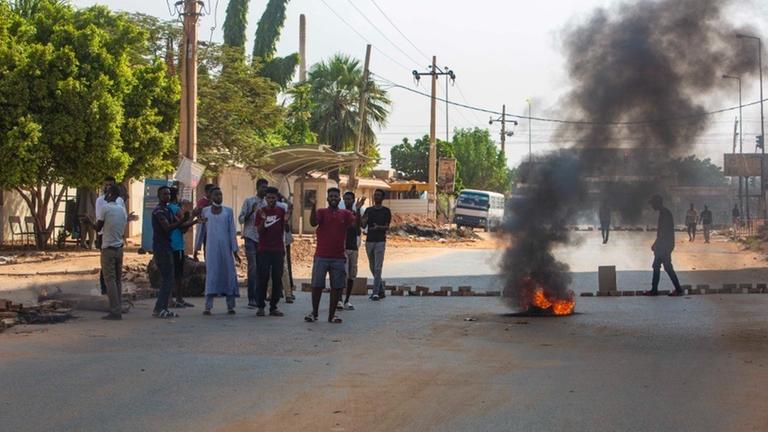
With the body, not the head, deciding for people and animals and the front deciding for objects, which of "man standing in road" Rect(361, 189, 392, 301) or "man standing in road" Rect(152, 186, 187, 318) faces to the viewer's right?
"man standing in road" Rect(152, 186, 187, 318)

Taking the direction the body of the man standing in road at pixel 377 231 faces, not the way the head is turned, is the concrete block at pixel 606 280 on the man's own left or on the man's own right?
on the man's own left

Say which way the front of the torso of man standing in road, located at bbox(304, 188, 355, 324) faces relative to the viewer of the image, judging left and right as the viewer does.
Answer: facing the viewer

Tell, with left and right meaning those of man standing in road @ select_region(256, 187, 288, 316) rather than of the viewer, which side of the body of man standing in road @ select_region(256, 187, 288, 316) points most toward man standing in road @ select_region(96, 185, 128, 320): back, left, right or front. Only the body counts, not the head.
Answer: right

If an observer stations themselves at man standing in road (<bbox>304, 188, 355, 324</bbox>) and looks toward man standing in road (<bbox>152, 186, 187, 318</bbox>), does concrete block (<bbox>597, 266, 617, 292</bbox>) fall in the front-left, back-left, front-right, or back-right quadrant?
back-right

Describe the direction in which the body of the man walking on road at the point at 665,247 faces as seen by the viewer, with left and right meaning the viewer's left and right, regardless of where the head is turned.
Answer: facing to the left of the viewer

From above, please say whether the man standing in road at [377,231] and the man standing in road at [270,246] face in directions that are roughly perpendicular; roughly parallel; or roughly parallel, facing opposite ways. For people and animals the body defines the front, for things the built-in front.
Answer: roughly parallel

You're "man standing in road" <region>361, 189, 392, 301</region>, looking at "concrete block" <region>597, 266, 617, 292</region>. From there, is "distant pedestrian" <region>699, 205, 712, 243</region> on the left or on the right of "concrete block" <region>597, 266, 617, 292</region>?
left

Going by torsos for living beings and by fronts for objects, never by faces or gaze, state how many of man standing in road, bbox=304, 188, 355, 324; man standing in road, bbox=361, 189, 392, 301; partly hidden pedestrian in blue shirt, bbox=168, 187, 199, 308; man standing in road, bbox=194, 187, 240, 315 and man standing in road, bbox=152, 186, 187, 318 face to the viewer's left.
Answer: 0

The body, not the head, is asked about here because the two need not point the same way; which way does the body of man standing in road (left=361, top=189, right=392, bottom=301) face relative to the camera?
toward the camera

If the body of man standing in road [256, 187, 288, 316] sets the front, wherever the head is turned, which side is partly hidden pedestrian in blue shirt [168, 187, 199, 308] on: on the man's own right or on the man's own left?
on the man's own right

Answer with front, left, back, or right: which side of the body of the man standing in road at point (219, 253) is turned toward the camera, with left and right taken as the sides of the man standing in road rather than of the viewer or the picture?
front

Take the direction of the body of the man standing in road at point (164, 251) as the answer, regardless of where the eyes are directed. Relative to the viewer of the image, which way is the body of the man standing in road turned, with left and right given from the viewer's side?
facing to the right of the viewer
